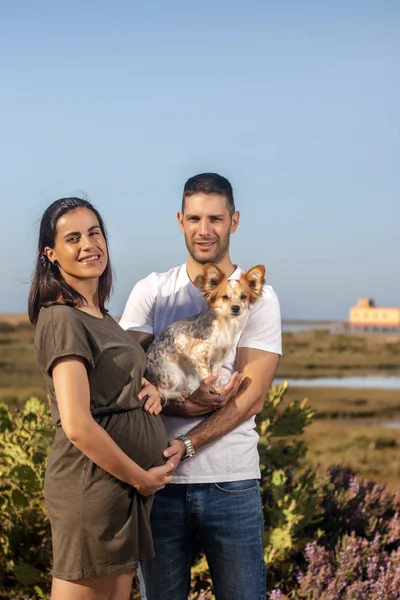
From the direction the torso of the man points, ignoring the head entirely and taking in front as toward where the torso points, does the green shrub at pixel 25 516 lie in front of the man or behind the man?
behind

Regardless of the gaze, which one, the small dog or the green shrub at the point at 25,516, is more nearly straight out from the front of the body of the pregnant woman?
the small dog

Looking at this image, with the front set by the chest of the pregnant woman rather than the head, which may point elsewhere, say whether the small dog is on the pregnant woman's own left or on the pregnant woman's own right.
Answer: on the pregnant woman's own left

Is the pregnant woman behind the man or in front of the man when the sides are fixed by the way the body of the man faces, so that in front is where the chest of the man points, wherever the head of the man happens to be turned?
in front

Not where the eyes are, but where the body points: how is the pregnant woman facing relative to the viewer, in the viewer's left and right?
facing the viewer and to the right of the viewer

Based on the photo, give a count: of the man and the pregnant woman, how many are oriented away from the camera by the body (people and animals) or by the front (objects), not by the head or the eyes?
0

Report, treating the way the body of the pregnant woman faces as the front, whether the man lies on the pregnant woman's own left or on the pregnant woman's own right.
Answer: on the pregnant woman's own left

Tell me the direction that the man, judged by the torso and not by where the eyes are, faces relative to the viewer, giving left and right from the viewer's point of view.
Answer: facing the viewer

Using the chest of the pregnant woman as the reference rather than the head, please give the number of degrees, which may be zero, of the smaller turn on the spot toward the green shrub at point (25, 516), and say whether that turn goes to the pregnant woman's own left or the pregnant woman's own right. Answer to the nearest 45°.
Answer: approximately 135° to the pregnant woman's own left
